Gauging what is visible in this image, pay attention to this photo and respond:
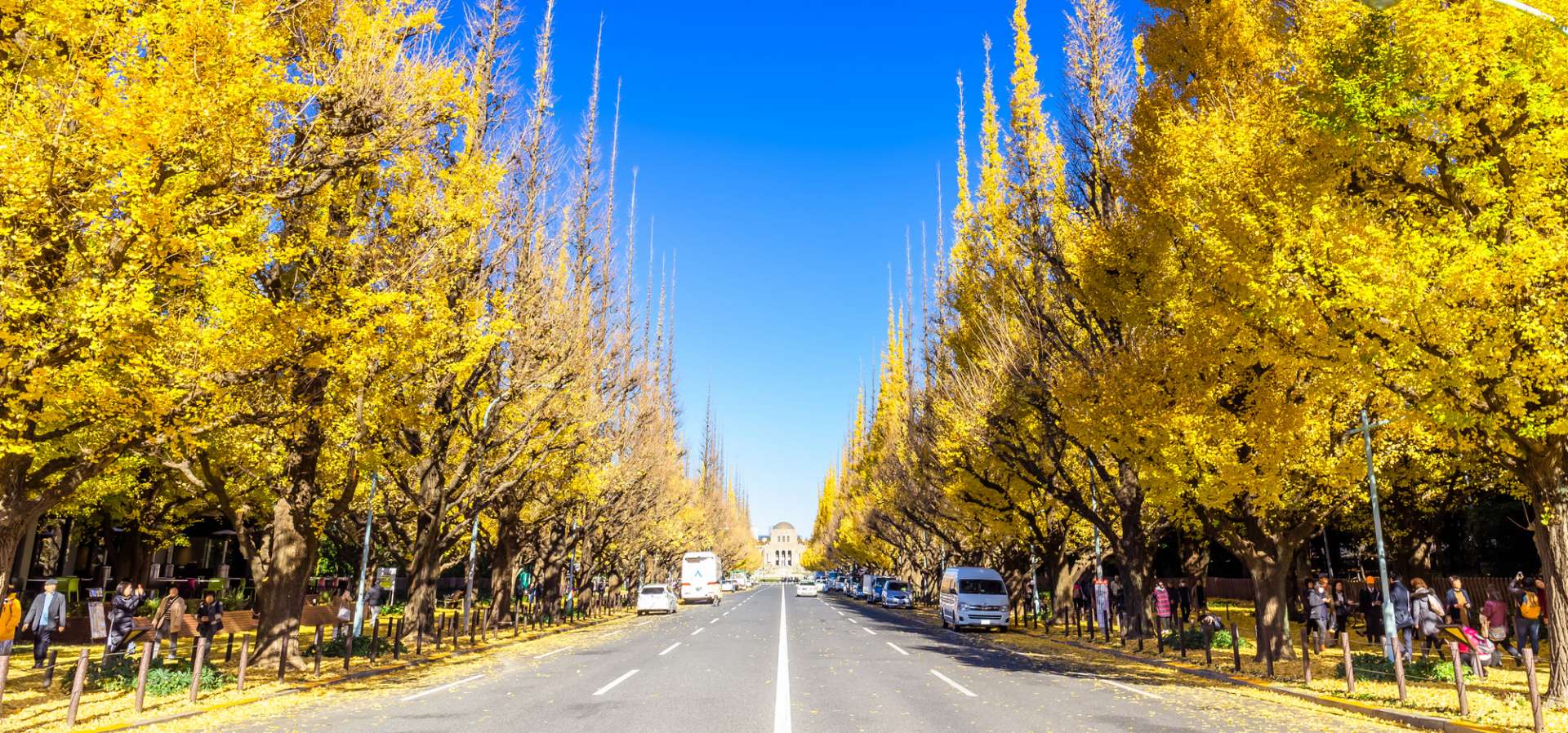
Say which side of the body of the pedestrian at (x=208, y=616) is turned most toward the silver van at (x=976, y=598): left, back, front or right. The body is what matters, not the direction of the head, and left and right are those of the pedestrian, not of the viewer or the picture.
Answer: left

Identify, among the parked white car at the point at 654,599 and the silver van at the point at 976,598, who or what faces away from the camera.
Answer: the parked white car

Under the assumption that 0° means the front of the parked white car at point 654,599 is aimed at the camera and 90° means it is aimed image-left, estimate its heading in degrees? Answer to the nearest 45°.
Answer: approximately 180°

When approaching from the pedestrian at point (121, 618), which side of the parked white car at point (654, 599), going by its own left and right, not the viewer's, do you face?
back

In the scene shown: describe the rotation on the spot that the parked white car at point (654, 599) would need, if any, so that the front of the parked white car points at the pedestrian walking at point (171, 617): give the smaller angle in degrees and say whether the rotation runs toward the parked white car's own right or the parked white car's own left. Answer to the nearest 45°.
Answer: approximately 180°
